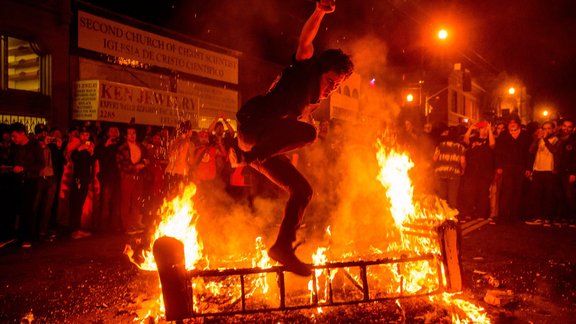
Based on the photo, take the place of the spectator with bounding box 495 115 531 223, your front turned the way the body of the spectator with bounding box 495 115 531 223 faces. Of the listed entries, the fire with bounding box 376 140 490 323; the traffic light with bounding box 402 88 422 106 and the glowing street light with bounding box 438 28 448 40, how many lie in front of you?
1

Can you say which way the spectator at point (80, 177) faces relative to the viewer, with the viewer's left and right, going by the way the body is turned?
facing the viewer and to the right of the viewer

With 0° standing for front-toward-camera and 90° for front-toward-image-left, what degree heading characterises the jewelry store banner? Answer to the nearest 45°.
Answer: approximately 315°

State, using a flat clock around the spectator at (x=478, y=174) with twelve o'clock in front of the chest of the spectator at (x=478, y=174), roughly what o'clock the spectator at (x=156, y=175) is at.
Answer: the spectator at (x=156, y=175) is roughly at 2 o'clock from the spectator at (x=478, y=174).

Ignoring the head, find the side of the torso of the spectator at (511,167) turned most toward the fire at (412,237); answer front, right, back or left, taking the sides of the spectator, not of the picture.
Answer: front

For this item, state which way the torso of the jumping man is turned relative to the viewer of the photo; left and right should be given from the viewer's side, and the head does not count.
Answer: facing to the right of the viewer

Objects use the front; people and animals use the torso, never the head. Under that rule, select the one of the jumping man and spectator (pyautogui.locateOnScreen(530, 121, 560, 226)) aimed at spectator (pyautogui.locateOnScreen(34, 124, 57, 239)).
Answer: spectator (pyautogui.locateOnScreen(530, 121, 560, 226))

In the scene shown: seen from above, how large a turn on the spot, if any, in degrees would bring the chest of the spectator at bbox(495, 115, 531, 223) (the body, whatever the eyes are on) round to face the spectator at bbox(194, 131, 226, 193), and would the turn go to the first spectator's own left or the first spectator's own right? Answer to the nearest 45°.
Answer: approximately 45° to the first spectator's own right

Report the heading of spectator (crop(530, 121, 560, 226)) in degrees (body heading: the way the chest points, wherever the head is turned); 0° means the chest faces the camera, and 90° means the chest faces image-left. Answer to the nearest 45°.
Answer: approximately 45°

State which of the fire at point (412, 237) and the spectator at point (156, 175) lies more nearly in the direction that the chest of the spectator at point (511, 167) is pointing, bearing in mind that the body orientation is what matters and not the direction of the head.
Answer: the fire

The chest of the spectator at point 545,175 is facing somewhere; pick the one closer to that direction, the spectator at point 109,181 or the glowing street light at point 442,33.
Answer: the spectator

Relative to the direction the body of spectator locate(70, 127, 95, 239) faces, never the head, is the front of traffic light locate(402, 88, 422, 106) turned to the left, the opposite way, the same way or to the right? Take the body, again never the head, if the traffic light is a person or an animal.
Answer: to the right
